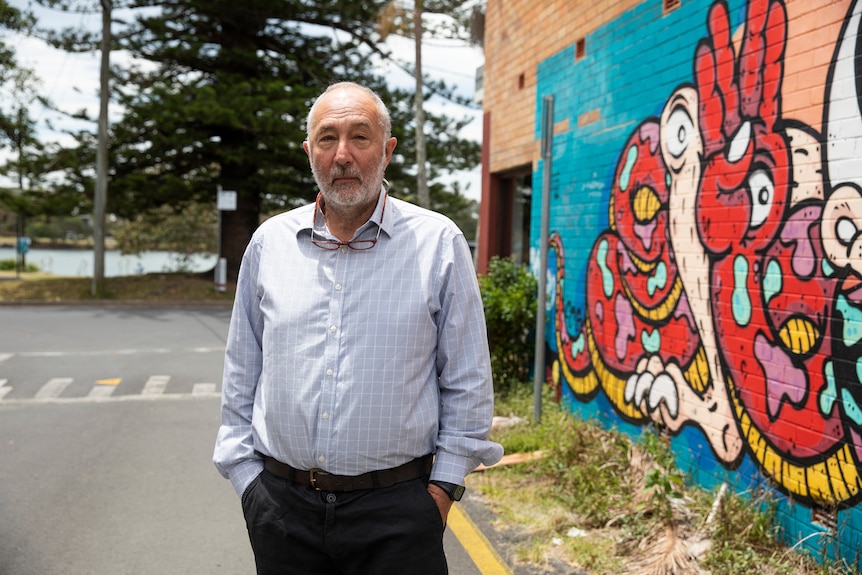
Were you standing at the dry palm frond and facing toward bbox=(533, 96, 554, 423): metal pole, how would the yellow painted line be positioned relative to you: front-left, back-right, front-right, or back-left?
front-left

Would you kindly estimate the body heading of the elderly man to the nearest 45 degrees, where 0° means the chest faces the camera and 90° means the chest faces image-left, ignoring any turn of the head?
approximately 0°

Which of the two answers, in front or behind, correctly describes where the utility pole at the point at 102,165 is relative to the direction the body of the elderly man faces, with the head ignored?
behind

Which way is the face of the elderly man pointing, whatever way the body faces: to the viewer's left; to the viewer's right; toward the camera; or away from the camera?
toward the camera

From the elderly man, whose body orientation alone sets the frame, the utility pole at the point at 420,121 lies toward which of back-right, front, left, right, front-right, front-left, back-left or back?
back

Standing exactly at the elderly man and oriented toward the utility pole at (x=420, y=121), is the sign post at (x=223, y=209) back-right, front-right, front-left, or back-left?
front-left

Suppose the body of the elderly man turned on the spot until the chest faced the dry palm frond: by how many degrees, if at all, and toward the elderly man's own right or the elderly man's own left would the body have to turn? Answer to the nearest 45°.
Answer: approximately 135° to the elderly man's own left

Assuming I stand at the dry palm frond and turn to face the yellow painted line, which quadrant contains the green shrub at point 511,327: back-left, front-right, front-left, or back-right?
front-right

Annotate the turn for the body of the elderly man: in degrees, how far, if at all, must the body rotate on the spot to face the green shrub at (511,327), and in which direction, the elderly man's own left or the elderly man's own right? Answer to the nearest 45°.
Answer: approximately 180°

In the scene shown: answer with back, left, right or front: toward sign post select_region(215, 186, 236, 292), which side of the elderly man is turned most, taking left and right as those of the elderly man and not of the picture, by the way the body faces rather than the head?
back
